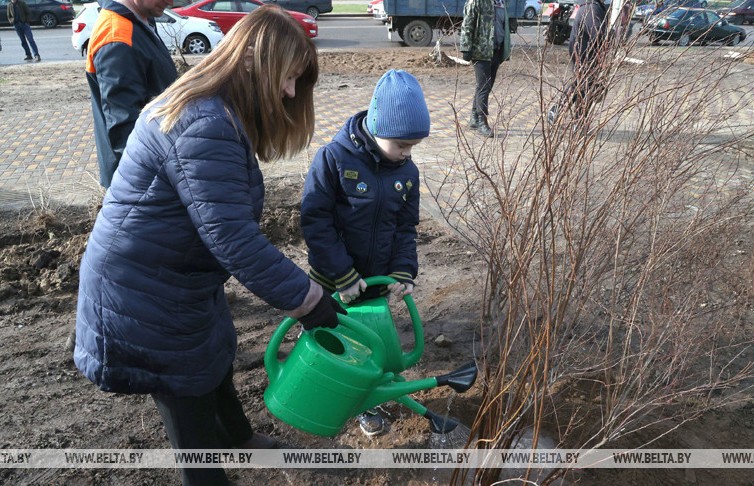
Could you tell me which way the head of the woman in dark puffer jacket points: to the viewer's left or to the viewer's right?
to the viewer's right

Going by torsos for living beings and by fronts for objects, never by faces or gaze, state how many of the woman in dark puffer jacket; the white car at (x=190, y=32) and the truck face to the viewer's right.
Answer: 3

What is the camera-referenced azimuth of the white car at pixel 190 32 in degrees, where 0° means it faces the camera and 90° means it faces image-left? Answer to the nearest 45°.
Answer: approximately 270°

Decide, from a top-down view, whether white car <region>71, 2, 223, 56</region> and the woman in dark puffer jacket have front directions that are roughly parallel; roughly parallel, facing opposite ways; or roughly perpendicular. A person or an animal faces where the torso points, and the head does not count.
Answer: roughly parallel

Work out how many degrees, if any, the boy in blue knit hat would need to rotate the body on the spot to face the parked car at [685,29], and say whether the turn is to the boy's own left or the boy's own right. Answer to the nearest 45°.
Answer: approximately 90° to the boy's own left

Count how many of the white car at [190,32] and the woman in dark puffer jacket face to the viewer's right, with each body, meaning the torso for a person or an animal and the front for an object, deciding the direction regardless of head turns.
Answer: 2

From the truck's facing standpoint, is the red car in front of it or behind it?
behind

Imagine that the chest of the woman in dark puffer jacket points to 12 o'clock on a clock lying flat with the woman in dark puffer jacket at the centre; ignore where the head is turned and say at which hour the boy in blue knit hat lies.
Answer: The boy in blue knit hat is roughly at 11 o'clock from the woman in dark puffer jacket.

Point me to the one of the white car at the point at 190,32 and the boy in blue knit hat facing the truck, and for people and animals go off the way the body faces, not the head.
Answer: the white car

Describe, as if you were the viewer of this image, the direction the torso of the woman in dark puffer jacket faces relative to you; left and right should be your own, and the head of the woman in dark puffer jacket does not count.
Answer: facing to the right of the viewer

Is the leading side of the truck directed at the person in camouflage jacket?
no

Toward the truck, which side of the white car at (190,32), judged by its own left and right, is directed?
front

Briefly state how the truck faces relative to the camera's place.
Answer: facing to the right of the viewer

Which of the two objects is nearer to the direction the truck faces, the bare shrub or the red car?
the bare shrub

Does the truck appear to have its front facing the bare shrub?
no

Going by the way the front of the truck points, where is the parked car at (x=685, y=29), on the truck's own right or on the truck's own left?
on the truck's own right

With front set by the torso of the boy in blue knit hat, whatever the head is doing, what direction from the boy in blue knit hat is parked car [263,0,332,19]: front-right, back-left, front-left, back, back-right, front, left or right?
back-left

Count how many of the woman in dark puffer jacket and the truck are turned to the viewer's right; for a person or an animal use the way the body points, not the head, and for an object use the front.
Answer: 2
